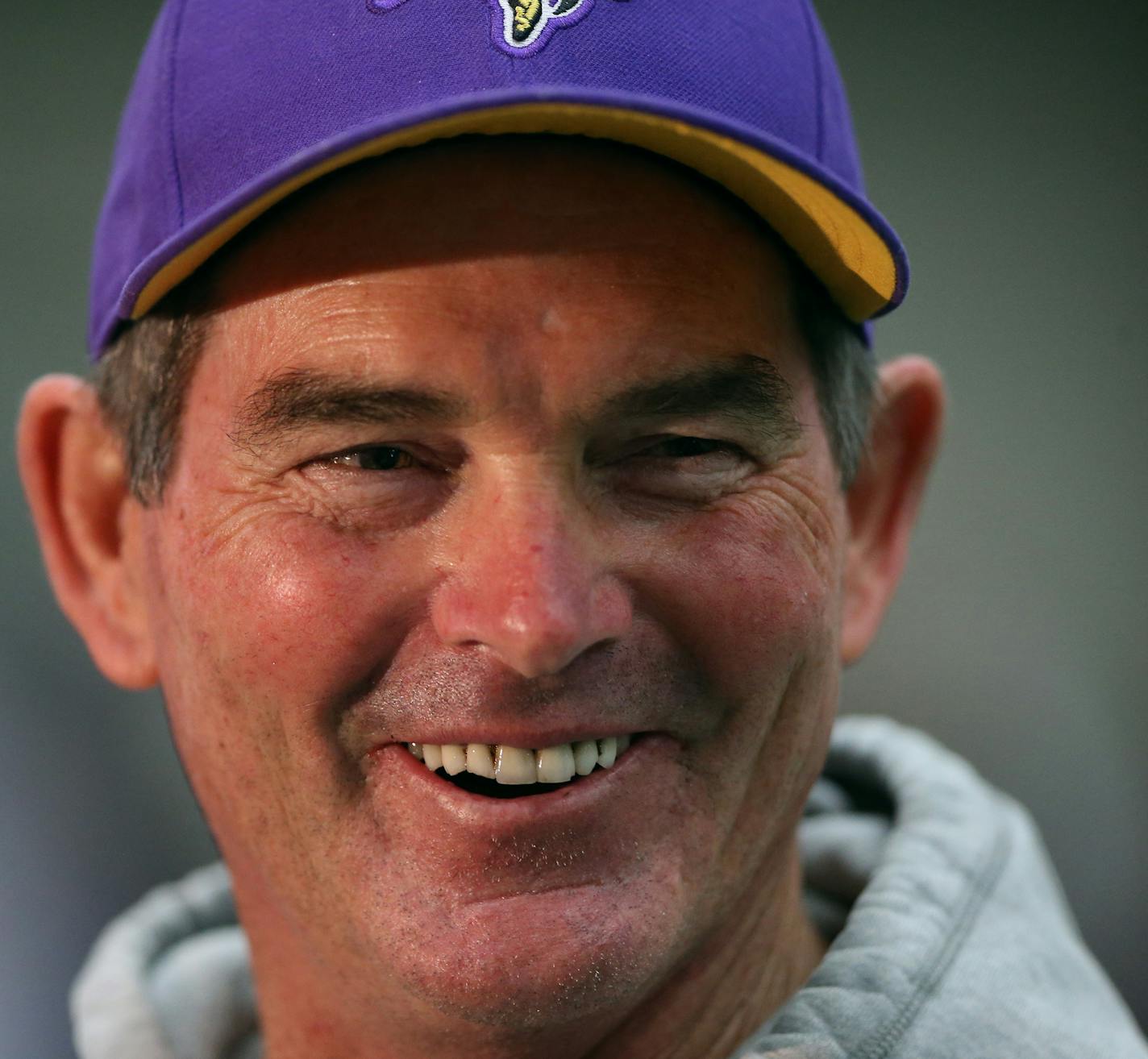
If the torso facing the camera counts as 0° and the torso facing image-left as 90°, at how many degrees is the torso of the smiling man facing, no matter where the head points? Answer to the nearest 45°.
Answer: approximately 0°
